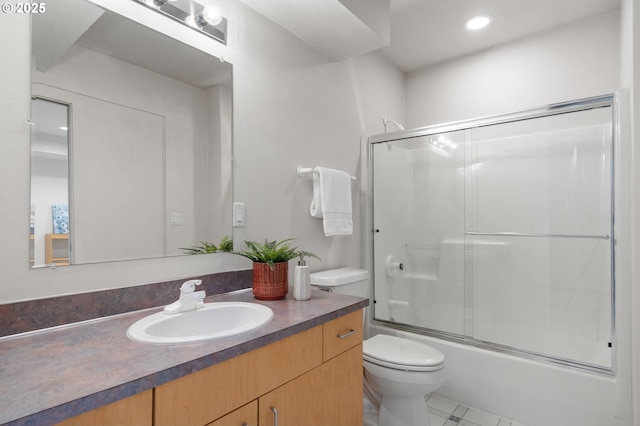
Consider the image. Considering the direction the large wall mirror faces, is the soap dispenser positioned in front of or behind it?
in front

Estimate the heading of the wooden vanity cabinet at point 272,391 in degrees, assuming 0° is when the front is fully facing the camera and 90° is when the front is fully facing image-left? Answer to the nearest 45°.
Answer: approximately 315°

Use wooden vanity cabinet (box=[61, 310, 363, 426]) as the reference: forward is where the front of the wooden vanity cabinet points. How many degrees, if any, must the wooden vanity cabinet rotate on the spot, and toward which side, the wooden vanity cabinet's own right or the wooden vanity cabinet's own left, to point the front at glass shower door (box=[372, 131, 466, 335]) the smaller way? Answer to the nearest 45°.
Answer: approximately 90° to the wooden vanity cabinet's own left

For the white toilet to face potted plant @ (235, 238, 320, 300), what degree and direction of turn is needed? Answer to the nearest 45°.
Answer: approximately 90° to its right

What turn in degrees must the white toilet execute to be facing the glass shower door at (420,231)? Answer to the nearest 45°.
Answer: approximately 135° to its left

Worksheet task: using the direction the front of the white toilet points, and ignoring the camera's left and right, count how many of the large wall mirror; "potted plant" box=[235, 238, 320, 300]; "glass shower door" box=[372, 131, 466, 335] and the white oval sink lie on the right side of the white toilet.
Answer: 3

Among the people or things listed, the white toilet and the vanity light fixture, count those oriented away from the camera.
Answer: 0

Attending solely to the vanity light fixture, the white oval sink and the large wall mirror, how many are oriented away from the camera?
0

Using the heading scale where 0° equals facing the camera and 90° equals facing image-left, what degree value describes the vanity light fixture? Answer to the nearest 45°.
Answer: approximately 315°

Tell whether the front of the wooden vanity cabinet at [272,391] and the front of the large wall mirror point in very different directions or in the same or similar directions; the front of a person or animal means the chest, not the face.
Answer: same or similar directions

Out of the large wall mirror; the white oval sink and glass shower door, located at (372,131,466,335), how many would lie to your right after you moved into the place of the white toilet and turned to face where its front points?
2

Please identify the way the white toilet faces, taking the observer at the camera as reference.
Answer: facing the viewer and to the right of the viewer
